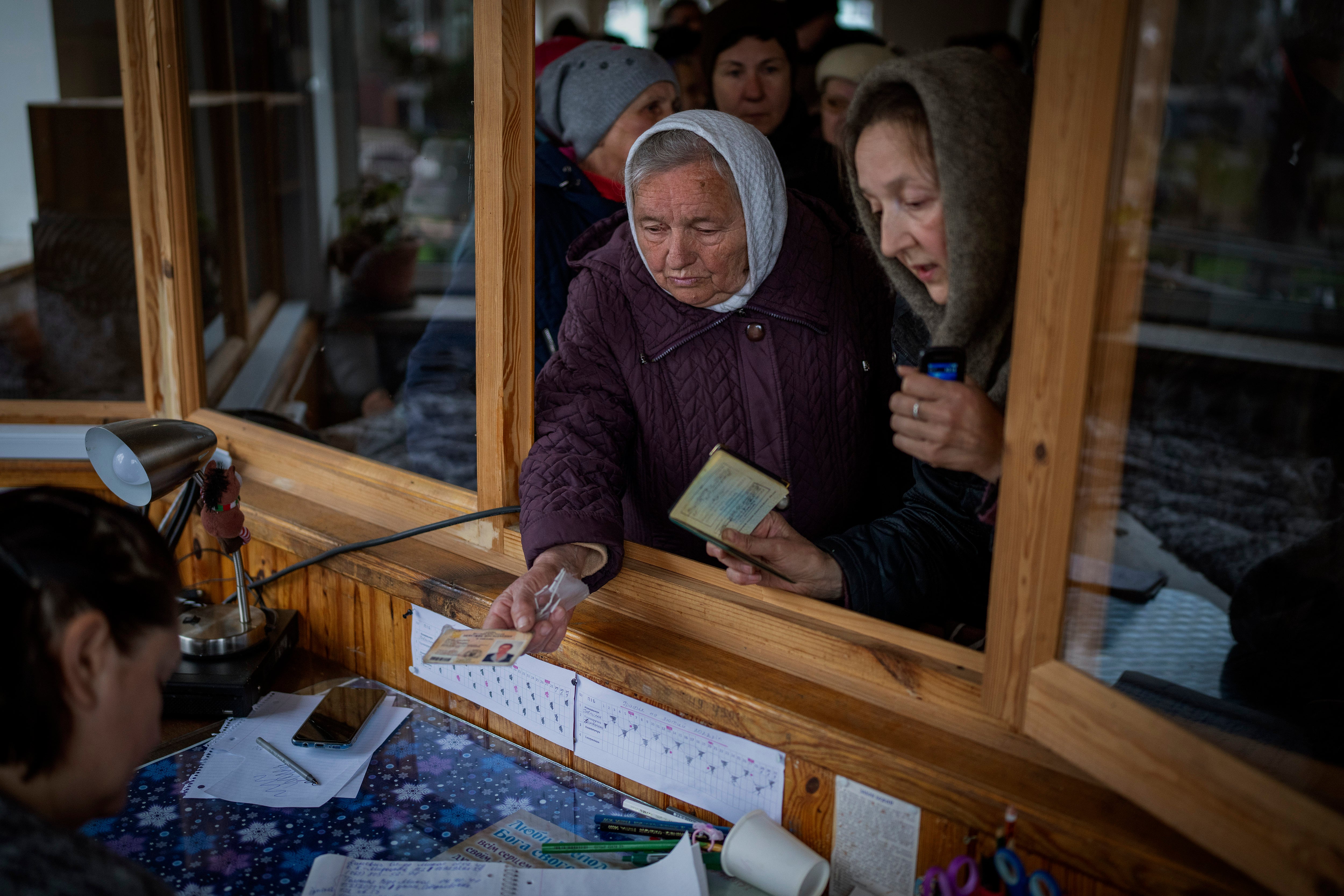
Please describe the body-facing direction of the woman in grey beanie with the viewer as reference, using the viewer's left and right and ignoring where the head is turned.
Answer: facing to the right of the viewer

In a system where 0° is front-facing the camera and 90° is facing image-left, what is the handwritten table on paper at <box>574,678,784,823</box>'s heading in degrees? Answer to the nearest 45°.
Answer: approximately 45°

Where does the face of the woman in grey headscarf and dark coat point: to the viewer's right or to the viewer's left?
to the viewer's left

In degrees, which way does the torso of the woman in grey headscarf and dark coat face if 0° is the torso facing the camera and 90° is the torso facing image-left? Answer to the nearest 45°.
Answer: approximately 45°

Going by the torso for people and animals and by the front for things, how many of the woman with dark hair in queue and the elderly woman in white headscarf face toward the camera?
2
